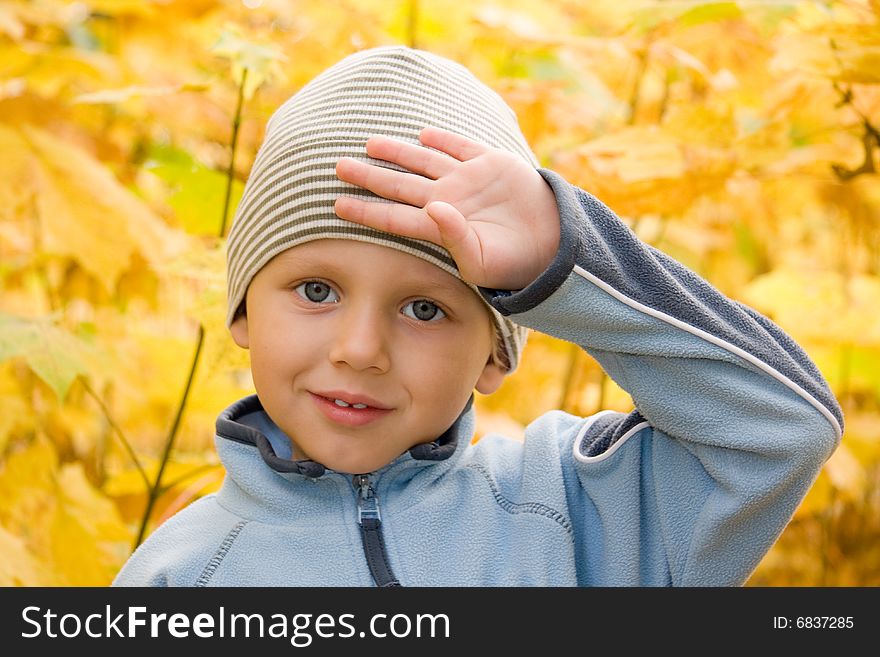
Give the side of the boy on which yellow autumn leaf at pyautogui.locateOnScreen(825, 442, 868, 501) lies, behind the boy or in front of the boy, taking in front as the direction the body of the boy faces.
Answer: behind

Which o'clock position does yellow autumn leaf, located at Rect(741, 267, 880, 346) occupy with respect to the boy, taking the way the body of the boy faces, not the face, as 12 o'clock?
The yellow autumn leaf is roughly at 7 o'clock from the boy.

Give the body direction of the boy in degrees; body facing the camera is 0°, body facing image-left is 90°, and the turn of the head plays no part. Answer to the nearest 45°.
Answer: approximately 0°

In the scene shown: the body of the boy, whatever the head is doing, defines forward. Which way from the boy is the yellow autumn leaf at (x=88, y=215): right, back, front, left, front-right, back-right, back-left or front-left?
back-right

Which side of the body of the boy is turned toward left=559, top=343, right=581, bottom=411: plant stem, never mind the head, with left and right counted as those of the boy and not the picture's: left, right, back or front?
back
